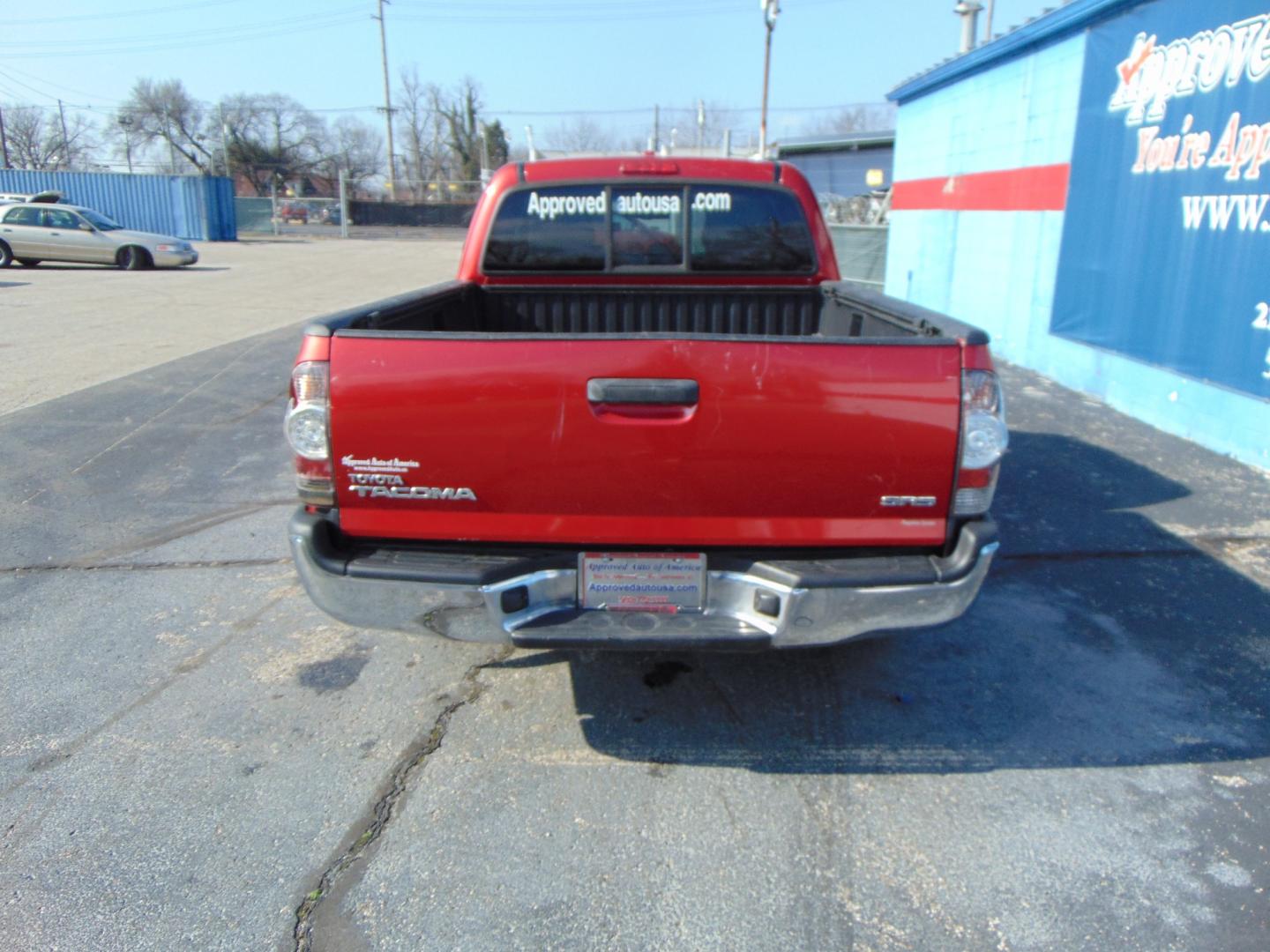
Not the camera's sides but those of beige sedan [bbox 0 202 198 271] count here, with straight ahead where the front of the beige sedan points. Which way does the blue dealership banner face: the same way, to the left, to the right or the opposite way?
the opposite way

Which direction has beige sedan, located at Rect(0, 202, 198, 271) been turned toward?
to the viewer's right

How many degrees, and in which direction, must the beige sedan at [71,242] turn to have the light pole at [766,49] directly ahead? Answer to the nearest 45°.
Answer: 0° — it already faces it

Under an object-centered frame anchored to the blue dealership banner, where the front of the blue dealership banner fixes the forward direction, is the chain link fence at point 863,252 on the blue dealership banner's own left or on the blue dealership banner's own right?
on the blue dealership banner's own right

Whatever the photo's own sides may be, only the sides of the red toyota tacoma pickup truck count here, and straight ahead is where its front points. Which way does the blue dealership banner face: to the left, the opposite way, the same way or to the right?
to the left

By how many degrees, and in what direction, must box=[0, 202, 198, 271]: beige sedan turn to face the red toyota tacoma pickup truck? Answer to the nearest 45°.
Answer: approximately 90° to its right

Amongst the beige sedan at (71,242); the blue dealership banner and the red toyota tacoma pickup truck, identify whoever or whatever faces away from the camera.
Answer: the red toyota tacoma pickup truck

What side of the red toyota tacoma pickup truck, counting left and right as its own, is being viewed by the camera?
back

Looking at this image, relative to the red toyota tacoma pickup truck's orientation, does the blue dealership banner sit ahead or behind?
ahead

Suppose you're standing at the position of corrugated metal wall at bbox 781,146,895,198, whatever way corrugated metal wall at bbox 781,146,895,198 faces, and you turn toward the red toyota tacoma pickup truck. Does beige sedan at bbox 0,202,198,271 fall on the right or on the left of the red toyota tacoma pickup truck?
right

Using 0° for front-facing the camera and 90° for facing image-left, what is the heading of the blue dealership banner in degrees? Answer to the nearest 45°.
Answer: approximately 45°

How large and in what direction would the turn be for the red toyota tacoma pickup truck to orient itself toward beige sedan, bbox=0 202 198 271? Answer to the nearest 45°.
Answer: approximately 45° to its left

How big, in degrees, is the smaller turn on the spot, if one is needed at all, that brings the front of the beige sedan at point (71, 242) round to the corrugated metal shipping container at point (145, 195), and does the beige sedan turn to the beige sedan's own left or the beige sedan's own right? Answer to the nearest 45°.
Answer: approximately 90° to the beige sedan's own left

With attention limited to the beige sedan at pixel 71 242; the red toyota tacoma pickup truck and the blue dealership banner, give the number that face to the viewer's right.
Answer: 1

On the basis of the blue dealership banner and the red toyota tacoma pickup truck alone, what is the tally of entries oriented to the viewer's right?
0

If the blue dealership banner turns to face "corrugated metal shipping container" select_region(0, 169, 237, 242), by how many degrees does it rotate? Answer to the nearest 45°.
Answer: approximately 90° to its right

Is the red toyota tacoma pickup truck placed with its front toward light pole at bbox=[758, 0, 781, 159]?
yes

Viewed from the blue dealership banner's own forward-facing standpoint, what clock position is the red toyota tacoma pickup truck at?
The red toyota tacoma pickup truck is roughly at 11 o'clock from the blue dealership banner.
